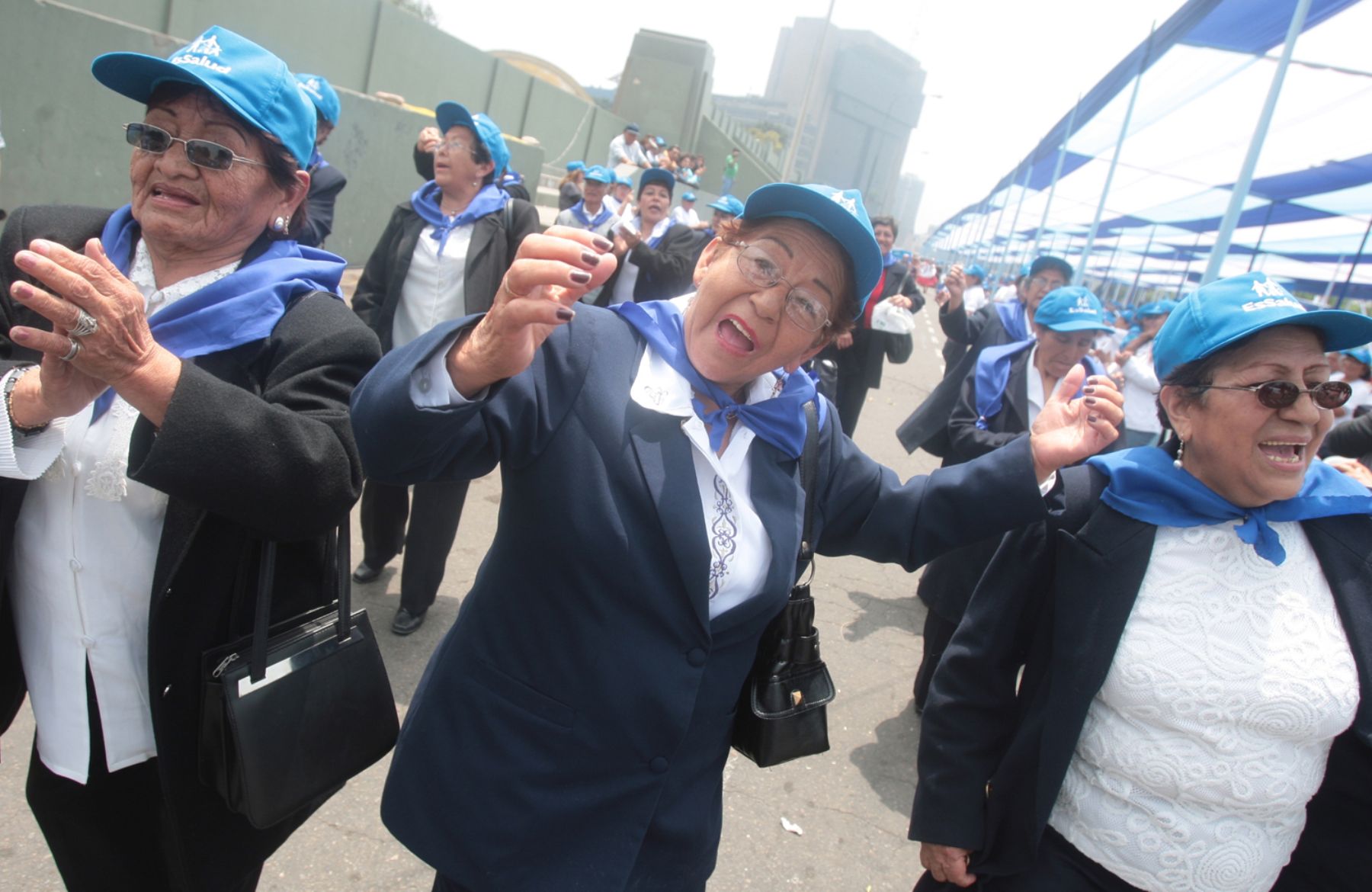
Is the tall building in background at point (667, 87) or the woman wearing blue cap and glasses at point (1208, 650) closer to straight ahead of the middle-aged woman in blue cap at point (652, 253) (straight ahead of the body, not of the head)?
the woman wearing blue cap and glasses

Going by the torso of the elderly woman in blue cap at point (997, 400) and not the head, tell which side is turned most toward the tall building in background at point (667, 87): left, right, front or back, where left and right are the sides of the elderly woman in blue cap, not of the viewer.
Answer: back

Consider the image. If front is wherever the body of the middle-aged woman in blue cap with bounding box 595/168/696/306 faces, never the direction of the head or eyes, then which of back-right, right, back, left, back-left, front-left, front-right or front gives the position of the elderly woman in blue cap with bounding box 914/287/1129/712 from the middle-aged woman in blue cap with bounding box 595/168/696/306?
left

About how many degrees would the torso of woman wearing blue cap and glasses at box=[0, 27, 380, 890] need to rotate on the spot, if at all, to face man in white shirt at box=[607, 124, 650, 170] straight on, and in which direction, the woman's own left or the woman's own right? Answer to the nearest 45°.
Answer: approximately 180°

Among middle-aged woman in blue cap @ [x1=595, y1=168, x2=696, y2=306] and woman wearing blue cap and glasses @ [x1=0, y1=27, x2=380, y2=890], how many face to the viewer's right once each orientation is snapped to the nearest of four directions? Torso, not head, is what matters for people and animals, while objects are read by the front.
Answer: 0

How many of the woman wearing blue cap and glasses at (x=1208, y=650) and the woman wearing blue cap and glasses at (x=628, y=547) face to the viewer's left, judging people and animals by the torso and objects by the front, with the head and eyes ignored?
0

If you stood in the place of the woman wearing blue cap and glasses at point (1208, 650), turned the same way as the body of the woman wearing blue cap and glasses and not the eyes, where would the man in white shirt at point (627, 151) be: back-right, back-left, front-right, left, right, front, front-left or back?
back

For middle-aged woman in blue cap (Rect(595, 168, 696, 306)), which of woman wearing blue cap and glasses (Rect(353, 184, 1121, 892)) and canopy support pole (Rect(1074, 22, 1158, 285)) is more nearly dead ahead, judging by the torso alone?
the woman wearing blue cap and glasses

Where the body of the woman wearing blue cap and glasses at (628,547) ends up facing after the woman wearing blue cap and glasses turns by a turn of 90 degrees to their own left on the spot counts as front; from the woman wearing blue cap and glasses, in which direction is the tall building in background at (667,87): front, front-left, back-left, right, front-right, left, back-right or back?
front-left

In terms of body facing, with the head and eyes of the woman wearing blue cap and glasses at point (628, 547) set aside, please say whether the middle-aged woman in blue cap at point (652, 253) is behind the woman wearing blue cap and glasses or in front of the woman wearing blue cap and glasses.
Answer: behind

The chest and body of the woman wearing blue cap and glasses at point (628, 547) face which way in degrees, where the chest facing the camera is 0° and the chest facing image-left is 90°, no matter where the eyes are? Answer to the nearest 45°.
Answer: approximately 315°

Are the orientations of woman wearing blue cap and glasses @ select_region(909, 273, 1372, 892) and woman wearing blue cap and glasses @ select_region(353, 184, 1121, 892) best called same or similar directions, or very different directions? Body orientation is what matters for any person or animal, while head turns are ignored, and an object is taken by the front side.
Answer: same or similar directions

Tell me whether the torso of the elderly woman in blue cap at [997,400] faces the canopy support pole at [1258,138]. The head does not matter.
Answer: no

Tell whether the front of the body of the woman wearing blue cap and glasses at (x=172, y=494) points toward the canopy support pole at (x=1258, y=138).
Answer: no

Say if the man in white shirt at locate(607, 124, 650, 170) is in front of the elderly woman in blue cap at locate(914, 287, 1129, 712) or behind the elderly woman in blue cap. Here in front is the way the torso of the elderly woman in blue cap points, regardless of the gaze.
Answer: behind

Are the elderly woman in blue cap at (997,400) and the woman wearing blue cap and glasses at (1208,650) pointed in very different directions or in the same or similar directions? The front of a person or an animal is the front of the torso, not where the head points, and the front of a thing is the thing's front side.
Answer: same or similar directions

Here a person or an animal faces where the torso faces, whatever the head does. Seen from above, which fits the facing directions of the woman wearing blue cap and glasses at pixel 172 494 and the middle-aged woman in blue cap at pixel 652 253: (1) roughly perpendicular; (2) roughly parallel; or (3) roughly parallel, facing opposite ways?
roughly parallel
